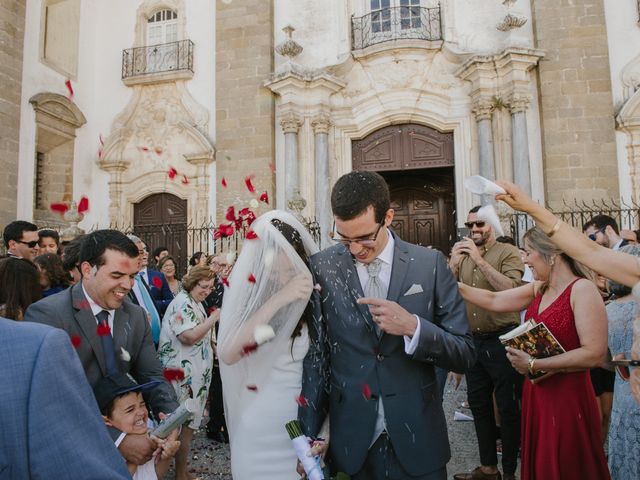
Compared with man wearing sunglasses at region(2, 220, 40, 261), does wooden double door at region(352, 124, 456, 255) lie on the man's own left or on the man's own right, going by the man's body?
on the man's own left

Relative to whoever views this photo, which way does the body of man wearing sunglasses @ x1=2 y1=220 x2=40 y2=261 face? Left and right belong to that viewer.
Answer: facing the viewer and to the right of the viewer

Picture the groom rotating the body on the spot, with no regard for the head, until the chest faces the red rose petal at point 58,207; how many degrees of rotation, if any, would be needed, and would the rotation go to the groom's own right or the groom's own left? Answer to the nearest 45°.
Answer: approximately 135° to the groom's own right

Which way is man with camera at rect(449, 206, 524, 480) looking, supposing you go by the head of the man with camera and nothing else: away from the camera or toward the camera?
toward the camera

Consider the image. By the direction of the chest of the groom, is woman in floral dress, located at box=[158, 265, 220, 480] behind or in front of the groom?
behind

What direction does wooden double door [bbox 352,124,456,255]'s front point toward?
toward the camera

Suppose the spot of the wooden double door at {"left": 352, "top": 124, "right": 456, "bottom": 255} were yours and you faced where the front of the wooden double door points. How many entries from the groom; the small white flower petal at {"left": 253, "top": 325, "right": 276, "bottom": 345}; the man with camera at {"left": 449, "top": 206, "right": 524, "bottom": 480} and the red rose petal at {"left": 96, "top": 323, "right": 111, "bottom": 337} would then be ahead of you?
4

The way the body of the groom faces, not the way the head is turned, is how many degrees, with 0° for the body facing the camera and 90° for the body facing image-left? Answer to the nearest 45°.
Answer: approximately 0°

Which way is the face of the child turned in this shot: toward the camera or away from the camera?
toward the camera
